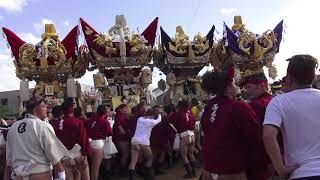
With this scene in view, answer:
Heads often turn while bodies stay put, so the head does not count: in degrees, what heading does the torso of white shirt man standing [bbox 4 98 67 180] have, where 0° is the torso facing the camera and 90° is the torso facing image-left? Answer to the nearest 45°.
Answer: approximately 225°

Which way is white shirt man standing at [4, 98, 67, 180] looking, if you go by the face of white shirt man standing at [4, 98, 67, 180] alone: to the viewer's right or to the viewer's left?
to the viewer's right

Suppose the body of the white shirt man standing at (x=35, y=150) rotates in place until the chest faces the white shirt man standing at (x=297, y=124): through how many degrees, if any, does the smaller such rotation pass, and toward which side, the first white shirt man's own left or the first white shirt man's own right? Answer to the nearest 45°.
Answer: approximately 90° to the first white shirt man's own right
